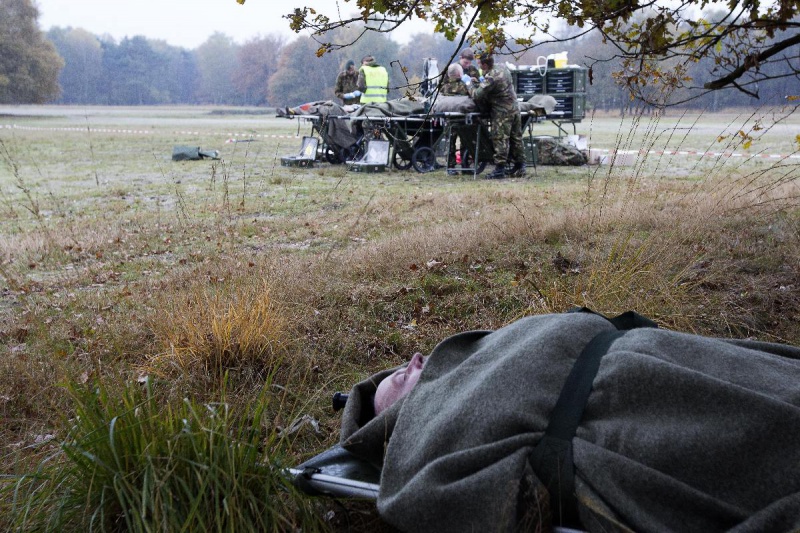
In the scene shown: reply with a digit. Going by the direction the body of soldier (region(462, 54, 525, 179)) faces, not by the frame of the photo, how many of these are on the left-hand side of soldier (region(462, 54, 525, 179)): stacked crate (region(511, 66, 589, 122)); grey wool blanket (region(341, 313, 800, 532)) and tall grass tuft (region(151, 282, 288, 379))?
2

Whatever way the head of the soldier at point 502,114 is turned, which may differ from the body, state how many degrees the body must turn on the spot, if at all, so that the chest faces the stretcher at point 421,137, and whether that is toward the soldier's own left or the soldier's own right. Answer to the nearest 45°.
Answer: approximately 45° to the soldier's own right

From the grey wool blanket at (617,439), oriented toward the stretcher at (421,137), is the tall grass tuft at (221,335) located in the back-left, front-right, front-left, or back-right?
front-left

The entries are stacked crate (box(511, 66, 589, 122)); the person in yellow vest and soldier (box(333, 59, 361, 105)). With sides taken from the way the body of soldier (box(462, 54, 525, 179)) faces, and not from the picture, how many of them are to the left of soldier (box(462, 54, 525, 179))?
0

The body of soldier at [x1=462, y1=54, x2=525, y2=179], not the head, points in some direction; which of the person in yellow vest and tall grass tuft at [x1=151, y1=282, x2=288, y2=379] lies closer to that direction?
the person in yellow vest

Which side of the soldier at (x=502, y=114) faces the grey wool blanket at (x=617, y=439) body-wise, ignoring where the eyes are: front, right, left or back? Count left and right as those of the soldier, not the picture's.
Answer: left

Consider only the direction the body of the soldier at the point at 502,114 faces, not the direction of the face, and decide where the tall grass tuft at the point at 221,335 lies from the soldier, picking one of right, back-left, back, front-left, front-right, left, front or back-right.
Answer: left

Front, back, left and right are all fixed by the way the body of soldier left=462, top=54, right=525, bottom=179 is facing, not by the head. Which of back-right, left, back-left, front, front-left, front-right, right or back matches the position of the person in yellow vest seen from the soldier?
front-right

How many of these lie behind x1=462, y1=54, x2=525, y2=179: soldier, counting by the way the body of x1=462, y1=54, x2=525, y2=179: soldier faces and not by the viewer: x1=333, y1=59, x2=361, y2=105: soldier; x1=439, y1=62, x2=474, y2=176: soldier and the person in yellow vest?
0

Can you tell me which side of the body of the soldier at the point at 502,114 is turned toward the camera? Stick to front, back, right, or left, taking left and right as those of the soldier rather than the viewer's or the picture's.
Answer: left

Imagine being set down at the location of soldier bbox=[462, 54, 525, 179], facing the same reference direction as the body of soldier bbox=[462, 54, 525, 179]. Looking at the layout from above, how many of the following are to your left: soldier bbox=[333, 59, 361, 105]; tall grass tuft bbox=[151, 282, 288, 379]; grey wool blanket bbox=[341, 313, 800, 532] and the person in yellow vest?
2

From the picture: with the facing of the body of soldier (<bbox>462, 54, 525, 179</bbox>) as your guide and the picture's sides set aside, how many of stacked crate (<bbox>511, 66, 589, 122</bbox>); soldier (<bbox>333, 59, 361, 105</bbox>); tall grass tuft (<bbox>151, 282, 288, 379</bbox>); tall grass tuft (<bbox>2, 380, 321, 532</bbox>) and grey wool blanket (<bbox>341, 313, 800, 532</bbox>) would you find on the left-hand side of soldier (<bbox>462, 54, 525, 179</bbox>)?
3

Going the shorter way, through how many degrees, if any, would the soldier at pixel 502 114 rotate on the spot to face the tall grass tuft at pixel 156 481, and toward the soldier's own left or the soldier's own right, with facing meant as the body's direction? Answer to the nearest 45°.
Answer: approximately 90° to the soldier's own left
